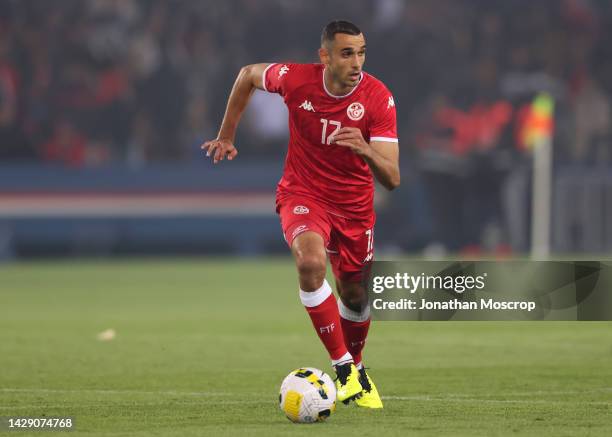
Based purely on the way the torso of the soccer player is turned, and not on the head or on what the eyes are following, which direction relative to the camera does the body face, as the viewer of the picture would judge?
toward the camera

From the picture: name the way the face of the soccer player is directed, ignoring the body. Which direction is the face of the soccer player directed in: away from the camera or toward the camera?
toward the camera
